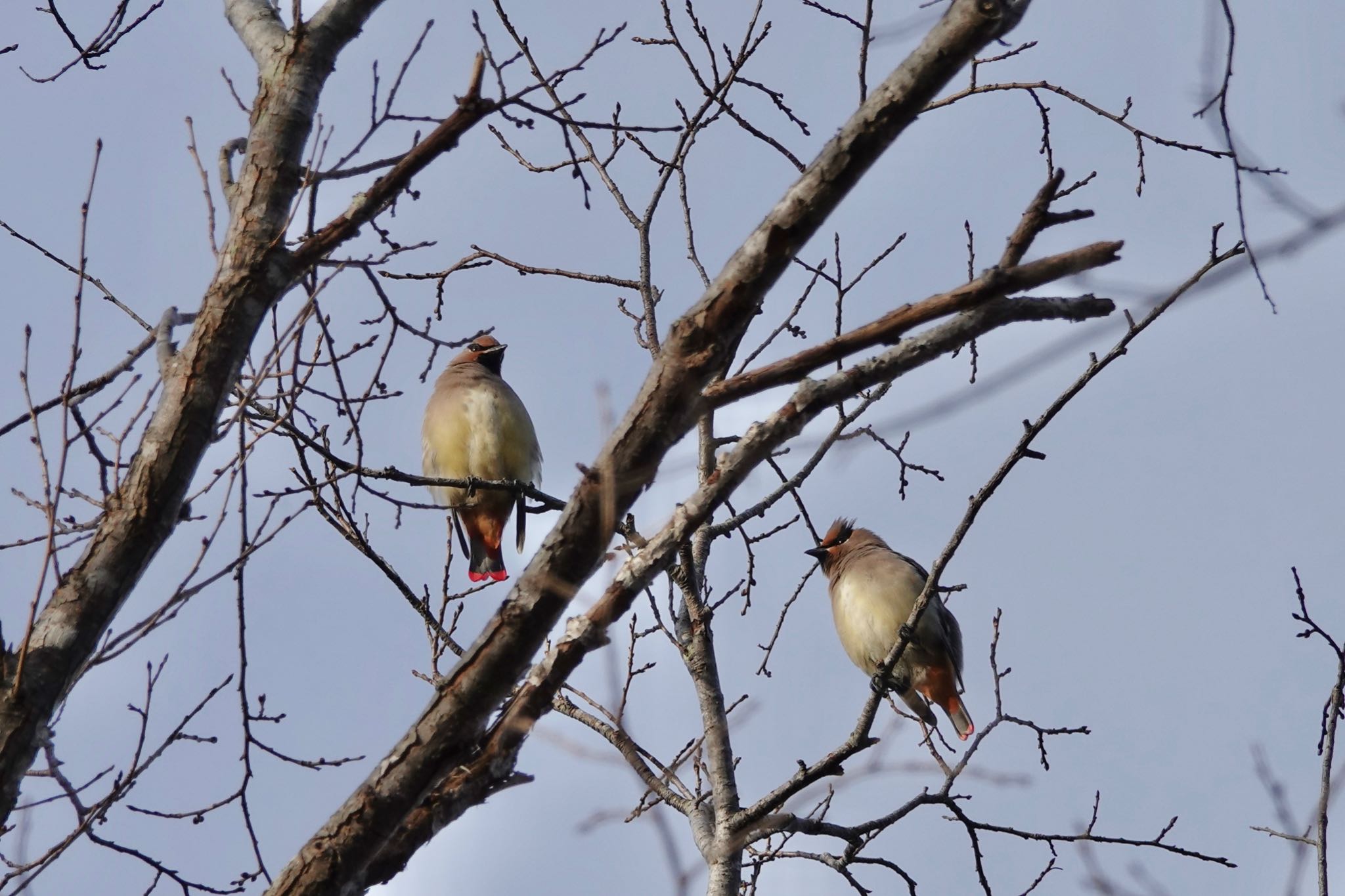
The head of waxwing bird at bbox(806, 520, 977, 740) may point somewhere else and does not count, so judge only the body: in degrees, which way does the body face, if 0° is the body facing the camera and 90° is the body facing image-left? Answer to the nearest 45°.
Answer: approximately 45°

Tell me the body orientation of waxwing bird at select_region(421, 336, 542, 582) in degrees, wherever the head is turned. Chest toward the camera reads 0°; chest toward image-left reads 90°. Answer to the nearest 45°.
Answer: approximately 0°

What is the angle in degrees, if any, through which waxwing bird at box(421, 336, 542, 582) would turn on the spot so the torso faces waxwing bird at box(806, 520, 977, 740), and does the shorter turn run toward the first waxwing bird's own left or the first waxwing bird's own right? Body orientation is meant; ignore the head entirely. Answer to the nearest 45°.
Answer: approximately 90° to the first waxwing bird's own left
